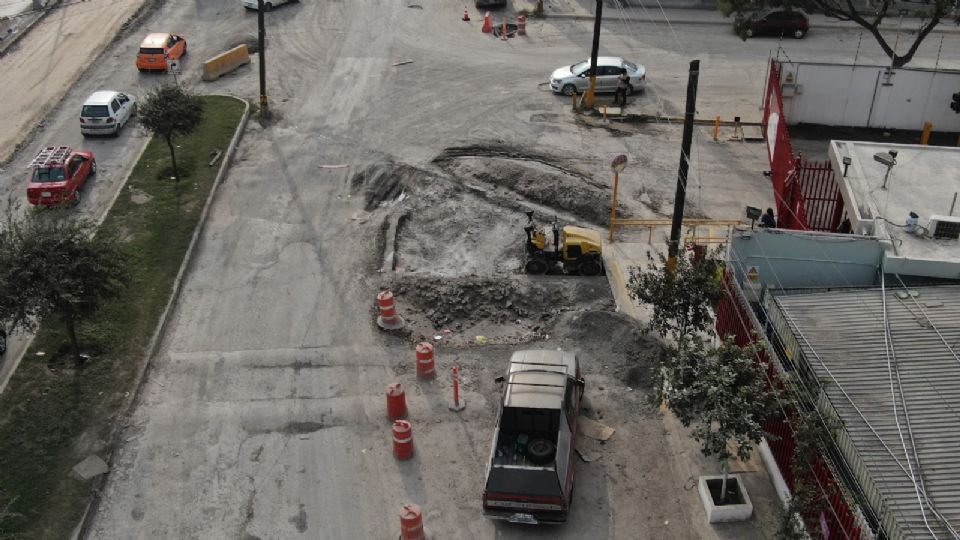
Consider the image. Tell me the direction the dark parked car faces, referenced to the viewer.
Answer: facing to the left of the viewer

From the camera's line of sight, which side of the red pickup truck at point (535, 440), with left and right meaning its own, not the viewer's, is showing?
back

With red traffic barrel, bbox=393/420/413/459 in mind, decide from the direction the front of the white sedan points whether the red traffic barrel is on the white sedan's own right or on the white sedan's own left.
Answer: on the white sedan's own left

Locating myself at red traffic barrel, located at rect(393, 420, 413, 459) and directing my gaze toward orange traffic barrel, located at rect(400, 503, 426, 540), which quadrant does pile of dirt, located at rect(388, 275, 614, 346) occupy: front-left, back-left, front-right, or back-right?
back-left

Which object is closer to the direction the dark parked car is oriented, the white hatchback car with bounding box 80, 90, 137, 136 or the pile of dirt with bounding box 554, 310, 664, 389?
the white hatchback car

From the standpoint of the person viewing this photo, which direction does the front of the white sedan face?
facing to the left of the viewer

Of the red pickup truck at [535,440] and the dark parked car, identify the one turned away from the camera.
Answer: the red pickup truck
